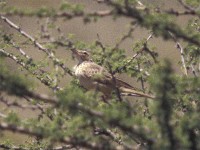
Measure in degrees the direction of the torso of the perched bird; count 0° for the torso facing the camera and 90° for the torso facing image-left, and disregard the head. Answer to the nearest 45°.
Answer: approximately 90°
